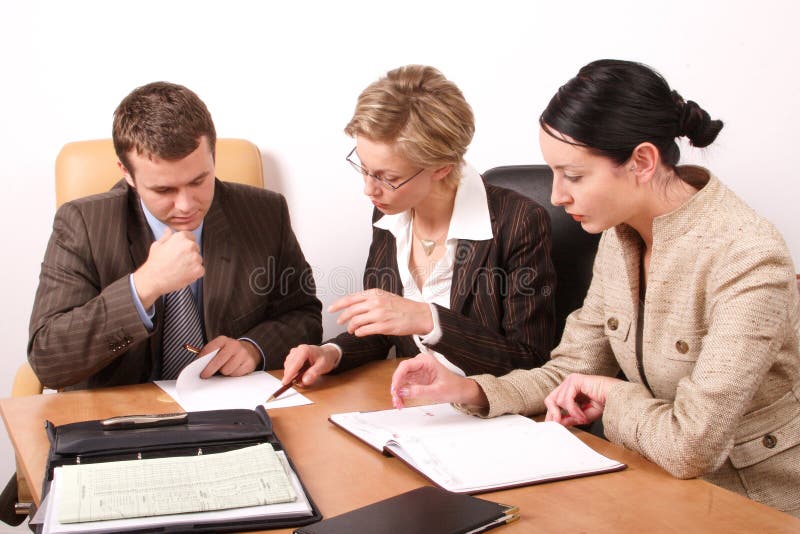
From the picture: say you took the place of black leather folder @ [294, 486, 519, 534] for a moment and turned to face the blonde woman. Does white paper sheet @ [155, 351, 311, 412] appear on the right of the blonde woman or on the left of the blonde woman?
left

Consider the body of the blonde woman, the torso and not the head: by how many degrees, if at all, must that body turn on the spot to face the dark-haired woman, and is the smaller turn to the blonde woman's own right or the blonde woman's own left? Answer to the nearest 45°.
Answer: approximately 90° to the blonde woman's own left

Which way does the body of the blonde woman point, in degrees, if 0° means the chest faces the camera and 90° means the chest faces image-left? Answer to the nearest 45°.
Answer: approximately 45°

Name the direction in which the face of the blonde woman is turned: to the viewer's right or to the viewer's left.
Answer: to the viewer's left

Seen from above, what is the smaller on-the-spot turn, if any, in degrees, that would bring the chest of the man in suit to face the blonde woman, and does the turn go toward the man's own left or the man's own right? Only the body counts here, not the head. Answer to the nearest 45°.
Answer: approximately 90° to the man's own left

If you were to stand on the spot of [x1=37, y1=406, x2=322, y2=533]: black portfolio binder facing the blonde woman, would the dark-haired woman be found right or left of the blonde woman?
right

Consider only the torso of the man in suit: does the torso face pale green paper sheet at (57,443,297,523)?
yes
